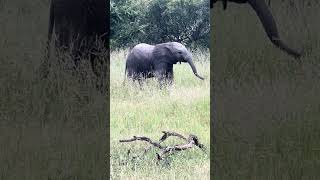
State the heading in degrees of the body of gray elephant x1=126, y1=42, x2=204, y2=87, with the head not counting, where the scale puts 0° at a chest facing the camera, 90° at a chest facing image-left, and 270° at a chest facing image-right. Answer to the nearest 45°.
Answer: approximately 270°

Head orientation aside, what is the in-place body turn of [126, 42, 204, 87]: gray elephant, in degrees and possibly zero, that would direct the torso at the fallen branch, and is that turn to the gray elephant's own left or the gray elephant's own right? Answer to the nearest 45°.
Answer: approximately 90° to the gray elephant's own right
